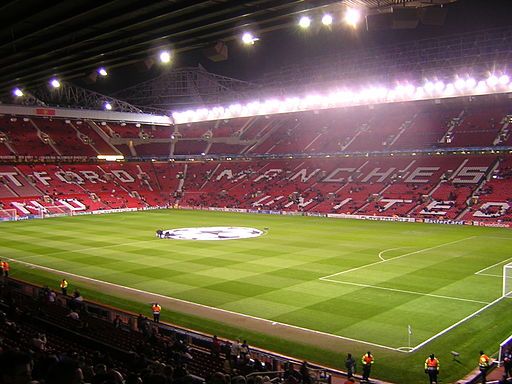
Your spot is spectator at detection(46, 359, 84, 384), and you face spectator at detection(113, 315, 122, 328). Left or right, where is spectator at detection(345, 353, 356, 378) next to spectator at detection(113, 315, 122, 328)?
right

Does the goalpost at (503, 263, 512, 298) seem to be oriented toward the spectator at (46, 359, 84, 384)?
no

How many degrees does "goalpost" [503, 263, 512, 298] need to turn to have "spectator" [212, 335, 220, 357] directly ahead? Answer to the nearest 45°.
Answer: approximately 45° to its left

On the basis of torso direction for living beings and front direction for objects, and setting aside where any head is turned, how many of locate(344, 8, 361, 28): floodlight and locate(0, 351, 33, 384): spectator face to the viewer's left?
0

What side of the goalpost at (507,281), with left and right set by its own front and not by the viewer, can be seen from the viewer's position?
left

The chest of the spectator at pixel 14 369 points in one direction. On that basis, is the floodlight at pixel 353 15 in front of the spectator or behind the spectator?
in front

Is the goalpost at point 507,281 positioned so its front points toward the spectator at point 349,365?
no

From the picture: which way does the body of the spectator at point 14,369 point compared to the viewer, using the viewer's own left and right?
facing away from the viewer and to the right of the viewer
